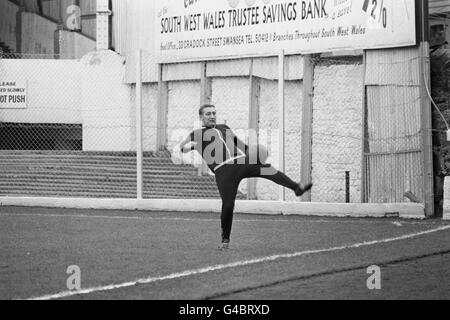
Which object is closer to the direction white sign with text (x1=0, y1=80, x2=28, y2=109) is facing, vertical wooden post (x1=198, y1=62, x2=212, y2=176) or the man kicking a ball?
the man kicking a ball

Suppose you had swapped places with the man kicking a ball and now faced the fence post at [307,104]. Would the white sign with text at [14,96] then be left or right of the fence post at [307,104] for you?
left

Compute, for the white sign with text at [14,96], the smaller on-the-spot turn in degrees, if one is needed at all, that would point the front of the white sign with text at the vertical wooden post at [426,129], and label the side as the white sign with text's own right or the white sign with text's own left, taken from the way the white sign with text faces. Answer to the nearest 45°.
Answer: approximately 45° to the white sign with text's own left

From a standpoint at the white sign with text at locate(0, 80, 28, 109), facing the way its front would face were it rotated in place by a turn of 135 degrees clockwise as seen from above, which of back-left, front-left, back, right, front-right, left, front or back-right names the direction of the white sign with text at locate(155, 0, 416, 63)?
back

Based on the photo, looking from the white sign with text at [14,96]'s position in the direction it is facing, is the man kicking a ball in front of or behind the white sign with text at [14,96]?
in front

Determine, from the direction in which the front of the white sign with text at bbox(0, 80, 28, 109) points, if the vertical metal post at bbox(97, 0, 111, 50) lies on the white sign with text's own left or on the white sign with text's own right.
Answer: on the white sign with text's own left

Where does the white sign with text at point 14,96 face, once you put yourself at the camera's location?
facing the viewer

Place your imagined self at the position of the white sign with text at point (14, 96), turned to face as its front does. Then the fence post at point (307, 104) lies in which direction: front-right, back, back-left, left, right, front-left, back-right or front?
front-left
